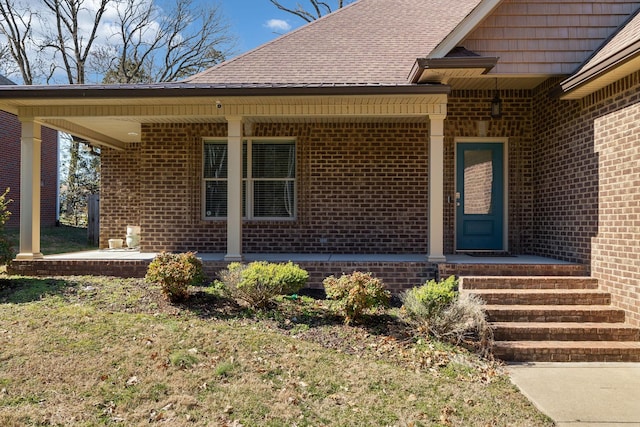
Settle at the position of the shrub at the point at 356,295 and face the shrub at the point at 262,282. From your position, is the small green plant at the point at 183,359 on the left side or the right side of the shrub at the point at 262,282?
left

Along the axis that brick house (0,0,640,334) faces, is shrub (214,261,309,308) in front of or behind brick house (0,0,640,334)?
in front

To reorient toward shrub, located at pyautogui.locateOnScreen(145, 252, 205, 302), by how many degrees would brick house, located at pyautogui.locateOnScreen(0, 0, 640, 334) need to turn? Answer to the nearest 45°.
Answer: approximately 45° to its right

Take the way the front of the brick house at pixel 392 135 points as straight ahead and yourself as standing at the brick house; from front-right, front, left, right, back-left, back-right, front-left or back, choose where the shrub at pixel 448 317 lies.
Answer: front

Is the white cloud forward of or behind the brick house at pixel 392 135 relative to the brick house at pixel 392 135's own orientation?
behind

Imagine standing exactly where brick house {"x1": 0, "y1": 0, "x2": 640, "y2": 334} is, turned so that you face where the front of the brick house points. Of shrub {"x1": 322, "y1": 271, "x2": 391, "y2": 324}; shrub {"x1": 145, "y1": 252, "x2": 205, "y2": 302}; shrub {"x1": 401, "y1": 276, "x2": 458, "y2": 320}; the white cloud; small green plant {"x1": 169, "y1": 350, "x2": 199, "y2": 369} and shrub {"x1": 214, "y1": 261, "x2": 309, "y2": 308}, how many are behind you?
1

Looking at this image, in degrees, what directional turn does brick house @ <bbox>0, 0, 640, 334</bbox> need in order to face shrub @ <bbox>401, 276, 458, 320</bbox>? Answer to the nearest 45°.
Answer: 0° — it already faces it

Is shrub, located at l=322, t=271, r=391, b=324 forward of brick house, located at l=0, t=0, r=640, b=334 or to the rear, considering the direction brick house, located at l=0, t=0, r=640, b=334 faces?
forward

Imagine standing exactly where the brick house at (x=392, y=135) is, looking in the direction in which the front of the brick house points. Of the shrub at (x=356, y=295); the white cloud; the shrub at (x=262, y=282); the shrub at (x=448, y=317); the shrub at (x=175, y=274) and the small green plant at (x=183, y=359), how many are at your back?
1

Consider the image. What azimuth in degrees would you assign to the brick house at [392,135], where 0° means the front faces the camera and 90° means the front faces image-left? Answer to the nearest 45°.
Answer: approximately 0°

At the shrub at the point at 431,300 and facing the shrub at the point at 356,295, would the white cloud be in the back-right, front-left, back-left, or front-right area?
front-right
